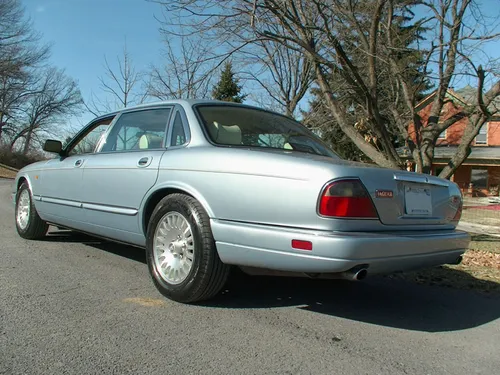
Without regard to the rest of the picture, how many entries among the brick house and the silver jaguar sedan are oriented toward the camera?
1

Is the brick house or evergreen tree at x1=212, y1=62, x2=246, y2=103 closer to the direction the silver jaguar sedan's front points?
the evergreen tree

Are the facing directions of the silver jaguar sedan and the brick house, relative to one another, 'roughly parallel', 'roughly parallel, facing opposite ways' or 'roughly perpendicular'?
roughly perpendicular

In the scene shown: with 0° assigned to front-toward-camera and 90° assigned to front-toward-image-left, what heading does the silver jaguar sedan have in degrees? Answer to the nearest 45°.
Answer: approximately 135°

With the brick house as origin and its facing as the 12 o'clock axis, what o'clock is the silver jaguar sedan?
The silver jaguar sedan is roughly at 12 o'clock from the brick house.

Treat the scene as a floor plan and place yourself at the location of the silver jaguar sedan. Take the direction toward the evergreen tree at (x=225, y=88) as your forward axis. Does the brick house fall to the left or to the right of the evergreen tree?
right

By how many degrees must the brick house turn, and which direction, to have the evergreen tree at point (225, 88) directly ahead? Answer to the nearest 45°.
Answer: approximately 45° to its right

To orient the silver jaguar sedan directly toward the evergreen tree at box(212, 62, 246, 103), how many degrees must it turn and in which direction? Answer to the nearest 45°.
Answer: approximately 45° to its right

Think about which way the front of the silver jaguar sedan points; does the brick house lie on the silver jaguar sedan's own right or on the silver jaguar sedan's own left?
on the silver jaguar sedan's own right
